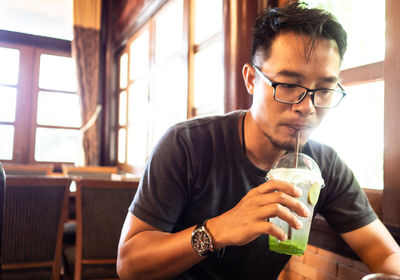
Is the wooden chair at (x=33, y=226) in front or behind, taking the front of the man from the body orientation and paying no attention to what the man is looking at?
behind

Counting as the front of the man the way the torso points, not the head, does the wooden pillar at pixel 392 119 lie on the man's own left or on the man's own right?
on the man's own left

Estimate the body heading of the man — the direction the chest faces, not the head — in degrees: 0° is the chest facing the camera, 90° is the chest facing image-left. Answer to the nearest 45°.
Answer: approximately 315°

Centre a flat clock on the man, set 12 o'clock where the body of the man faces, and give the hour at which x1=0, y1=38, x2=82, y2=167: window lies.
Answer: The window is roughly at 6 o'clock from the man.

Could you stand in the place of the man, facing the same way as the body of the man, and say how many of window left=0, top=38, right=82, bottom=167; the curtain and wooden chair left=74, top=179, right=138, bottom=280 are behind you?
3

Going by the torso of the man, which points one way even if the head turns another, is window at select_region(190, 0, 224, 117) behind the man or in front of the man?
behind

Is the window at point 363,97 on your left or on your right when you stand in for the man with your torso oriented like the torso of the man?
on your left
